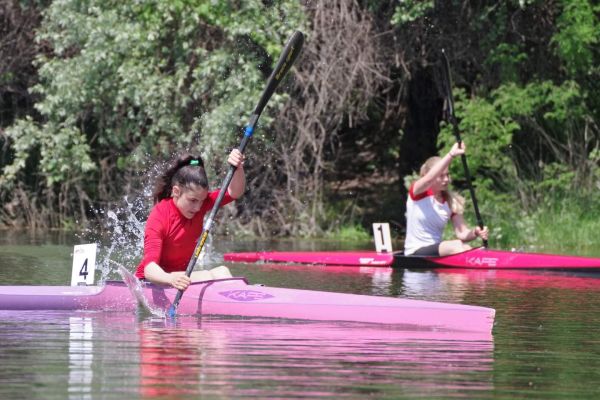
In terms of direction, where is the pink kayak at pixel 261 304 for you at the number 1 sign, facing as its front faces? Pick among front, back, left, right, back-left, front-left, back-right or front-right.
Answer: front

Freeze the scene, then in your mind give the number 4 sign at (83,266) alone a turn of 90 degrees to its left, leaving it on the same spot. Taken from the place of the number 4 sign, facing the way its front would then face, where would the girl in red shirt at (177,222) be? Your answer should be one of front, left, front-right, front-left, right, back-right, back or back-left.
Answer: front-right

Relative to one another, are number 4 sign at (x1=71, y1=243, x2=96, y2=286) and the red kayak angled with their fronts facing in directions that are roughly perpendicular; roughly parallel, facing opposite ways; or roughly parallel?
roughly perpendicular

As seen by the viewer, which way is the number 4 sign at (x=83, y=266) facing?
toward the camera

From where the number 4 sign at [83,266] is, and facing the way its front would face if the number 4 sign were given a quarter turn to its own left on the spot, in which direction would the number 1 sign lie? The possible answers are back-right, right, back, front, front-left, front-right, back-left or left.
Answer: front-left
